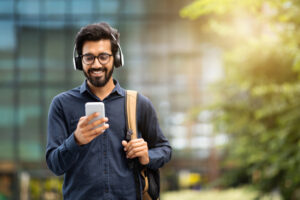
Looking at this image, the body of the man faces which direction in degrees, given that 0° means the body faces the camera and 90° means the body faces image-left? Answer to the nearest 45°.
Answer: approximately 0°
